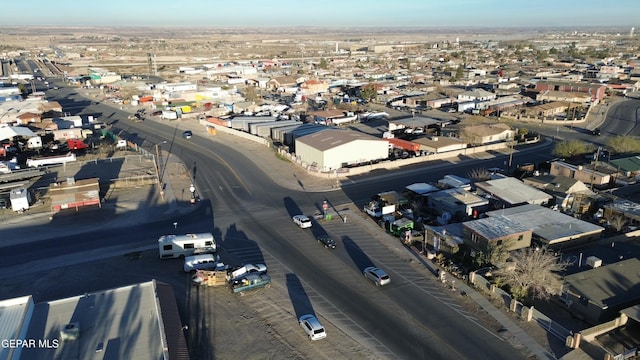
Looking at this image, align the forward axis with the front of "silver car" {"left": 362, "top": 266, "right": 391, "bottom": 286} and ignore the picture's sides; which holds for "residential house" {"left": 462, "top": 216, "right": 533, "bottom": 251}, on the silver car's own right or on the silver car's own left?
on the silver car's own right

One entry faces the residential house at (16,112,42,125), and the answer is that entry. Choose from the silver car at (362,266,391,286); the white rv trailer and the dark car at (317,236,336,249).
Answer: the silver car

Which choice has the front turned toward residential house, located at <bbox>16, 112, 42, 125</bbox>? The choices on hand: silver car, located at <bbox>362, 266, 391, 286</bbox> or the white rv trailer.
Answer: the silver car

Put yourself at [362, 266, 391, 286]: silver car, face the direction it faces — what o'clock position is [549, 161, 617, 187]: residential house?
The residential house is roughly at 3 o'clock from the silver car.

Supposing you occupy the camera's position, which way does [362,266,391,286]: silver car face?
facing away from the viewer and to the left of the viewer

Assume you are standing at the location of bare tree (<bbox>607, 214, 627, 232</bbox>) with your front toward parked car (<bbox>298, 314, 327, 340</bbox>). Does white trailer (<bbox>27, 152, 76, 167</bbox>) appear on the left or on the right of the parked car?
right
